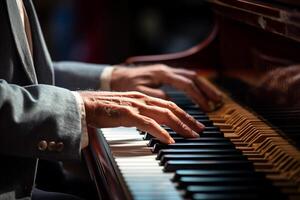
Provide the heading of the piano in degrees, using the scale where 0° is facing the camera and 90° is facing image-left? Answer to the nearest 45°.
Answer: approximately 90°
